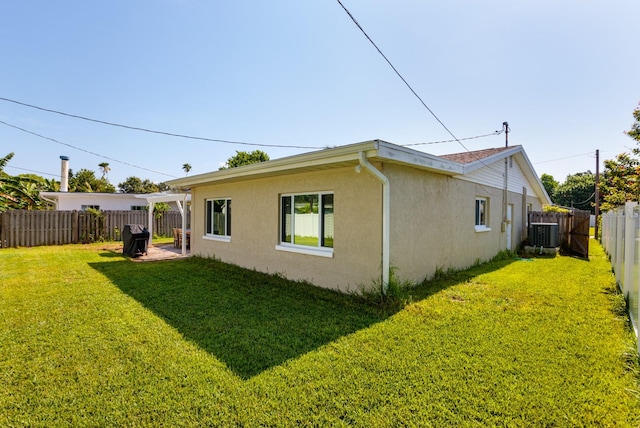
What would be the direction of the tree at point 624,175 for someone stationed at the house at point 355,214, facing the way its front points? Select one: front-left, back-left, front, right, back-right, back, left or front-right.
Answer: front

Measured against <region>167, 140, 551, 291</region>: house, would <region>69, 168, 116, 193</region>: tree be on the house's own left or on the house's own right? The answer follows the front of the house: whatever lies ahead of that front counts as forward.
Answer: on the house's own left

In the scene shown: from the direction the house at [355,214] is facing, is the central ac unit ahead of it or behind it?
ahead

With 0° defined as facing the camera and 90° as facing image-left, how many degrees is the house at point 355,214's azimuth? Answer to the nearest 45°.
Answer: approximately 225°

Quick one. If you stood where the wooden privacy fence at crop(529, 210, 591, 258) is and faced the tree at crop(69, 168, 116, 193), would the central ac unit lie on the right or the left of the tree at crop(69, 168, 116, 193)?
left

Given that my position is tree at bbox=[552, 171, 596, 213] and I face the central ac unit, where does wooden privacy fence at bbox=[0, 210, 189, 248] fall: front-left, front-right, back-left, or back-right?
front-right

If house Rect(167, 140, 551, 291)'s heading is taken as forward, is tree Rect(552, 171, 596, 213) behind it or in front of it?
in front

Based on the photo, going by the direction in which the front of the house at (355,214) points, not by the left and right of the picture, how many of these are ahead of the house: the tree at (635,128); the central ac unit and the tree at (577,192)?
3

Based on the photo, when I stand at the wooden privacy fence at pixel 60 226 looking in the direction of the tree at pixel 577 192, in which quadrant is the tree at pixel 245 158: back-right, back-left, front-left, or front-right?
front-left

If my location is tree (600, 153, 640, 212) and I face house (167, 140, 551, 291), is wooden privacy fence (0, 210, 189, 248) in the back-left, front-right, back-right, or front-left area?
front-right

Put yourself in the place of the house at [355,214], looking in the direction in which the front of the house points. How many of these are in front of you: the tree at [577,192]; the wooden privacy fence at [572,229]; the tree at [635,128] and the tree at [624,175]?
4

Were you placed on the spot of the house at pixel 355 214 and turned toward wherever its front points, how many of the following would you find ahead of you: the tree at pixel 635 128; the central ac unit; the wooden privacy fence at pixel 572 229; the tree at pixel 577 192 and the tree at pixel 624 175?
5

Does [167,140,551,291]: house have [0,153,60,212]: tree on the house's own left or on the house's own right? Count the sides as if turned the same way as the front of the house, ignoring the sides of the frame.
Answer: on the house's own left
